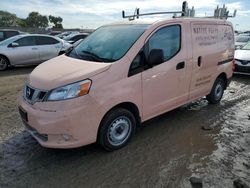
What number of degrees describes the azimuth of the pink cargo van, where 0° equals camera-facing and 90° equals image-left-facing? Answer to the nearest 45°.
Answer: approximately 45°

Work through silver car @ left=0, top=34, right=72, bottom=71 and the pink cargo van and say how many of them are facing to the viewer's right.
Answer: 0

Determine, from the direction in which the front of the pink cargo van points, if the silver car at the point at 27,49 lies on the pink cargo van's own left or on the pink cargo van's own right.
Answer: on the pink cargo van's own right

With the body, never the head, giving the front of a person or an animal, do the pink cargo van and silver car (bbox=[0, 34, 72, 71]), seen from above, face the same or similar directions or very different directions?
same or similar directions

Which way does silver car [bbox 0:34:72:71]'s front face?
to the viewer's left

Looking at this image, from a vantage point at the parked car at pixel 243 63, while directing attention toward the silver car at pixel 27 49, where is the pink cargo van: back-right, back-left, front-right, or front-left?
front-left

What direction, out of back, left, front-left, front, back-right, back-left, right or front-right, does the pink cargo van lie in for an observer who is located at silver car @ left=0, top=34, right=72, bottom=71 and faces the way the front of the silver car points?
left

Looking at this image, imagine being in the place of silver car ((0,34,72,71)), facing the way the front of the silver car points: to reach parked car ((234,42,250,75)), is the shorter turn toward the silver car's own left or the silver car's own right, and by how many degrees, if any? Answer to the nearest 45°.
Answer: approximately 135° to the silver car's own left

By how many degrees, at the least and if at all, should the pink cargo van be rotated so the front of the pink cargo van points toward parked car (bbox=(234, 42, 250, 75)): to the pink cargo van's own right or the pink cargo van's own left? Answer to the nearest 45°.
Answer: approximately 180°

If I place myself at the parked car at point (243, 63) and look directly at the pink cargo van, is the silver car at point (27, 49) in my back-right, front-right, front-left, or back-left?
front-right
